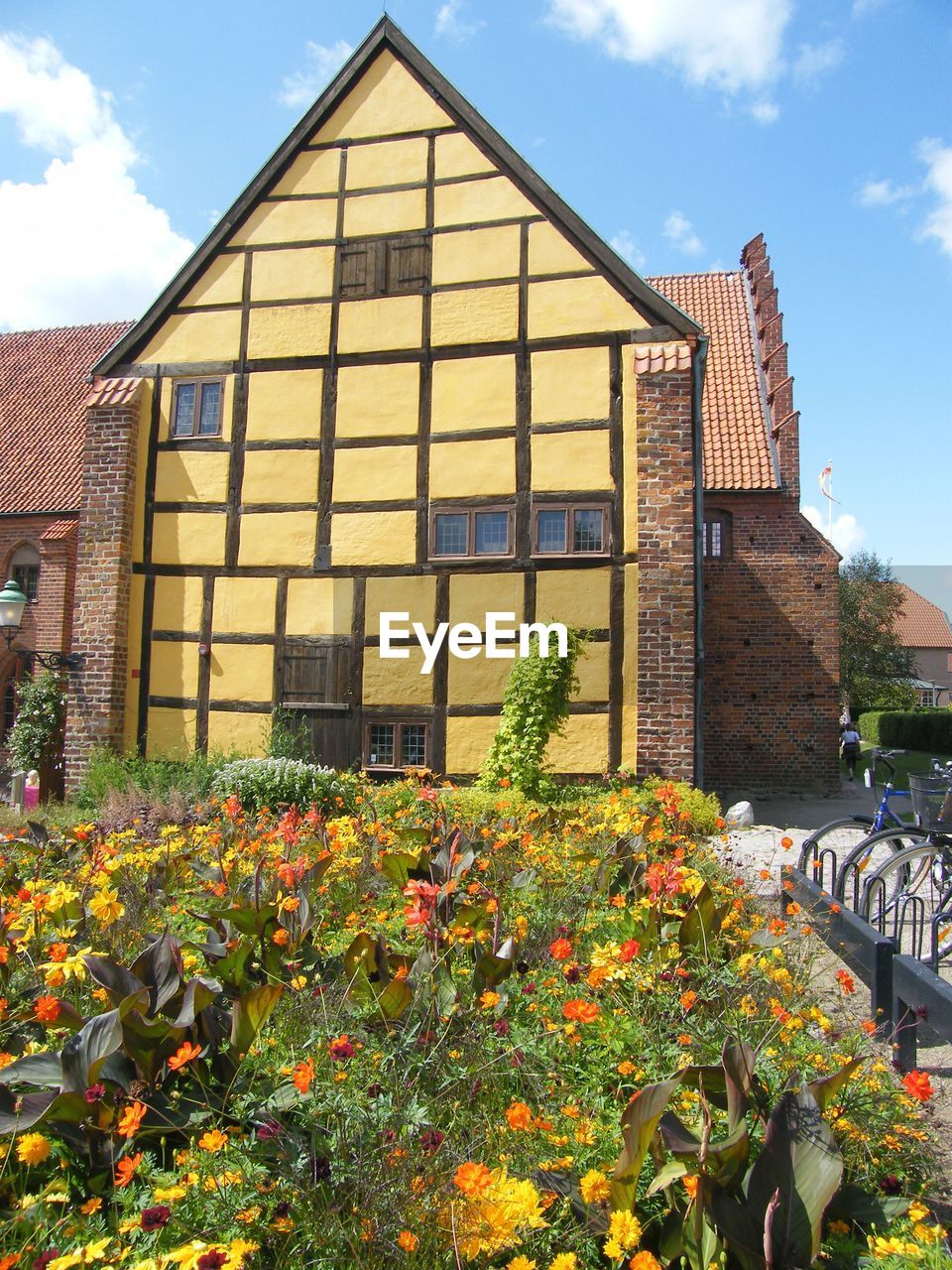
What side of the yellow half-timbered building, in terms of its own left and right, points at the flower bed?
front

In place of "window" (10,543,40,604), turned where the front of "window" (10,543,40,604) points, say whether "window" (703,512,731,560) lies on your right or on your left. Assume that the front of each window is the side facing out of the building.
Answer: on your left

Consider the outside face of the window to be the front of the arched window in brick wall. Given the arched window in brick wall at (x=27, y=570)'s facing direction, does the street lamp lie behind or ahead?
ahead

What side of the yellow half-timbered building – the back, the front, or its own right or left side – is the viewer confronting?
front

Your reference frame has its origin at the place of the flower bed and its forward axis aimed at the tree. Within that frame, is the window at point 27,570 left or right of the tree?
left

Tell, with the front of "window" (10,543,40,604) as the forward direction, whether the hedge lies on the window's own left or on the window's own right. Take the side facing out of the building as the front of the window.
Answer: on the window's own left

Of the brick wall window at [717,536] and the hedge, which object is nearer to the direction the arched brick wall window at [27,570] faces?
the brick wall window

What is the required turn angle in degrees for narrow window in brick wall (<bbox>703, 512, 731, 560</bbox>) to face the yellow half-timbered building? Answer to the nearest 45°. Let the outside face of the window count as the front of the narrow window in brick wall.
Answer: approximately 45° to its right

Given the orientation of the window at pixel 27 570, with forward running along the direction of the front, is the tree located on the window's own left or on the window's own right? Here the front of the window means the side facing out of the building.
on the window's own left

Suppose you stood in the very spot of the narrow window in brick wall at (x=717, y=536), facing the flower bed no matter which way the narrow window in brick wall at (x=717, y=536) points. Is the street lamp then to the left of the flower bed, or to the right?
right

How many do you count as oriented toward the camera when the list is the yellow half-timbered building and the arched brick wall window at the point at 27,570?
2

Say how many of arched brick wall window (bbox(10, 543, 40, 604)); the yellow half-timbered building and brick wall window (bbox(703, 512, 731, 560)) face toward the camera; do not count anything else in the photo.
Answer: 3

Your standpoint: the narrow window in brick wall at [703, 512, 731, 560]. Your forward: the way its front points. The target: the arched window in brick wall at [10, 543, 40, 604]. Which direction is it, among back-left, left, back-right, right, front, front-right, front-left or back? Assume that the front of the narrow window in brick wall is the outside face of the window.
right

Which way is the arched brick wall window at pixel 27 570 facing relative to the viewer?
toward the camera
